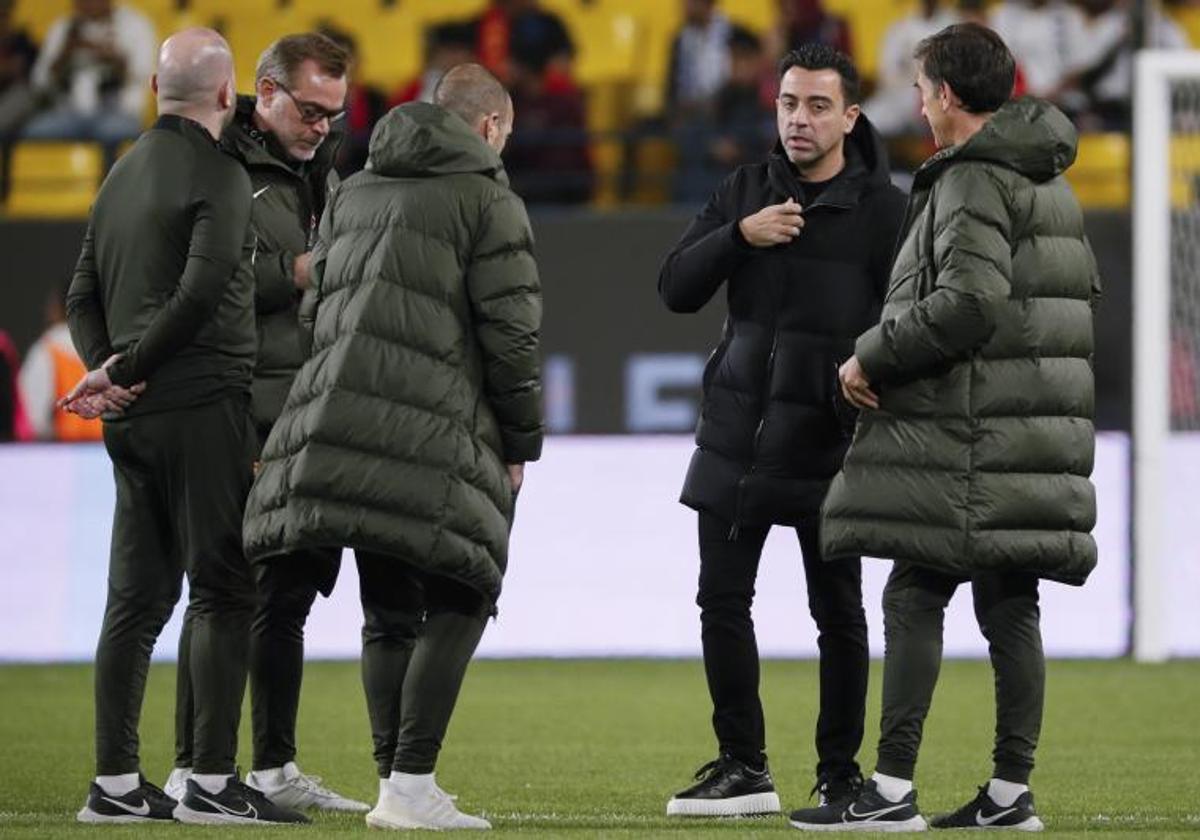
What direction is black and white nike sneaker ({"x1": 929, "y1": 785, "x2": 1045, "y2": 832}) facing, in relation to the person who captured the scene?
facing to the left of the viewer

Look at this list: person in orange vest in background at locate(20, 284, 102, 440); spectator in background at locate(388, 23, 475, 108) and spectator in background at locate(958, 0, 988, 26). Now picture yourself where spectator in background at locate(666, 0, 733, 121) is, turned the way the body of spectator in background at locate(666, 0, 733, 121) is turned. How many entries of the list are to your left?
1

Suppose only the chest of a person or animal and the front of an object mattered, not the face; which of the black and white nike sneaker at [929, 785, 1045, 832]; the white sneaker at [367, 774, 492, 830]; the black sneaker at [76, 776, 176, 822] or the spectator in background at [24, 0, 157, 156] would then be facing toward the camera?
the spectator in background

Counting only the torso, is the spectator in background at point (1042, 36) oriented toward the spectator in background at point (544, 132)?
no

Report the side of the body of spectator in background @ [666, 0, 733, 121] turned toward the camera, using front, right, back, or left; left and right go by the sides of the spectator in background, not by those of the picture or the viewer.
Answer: front

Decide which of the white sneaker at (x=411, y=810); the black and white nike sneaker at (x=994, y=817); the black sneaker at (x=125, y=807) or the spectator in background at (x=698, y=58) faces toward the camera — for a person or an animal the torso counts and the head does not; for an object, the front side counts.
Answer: the spectator in background

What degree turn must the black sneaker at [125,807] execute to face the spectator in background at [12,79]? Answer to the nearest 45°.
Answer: approximately 90° to its left

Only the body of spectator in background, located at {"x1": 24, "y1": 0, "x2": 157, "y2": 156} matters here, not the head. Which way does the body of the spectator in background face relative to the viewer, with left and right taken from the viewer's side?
facing the viewer

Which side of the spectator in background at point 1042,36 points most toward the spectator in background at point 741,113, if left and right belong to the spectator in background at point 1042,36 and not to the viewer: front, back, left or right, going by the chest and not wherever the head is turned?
right

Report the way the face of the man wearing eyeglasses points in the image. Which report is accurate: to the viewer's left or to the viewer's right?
to the viewer's right

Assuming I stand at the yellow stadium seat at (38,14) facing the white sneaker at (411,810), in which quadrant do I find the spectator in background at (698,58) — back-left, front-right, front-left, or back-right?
front-left

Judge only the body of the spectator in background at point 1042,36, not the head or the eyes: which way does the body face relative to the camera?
toward the camera

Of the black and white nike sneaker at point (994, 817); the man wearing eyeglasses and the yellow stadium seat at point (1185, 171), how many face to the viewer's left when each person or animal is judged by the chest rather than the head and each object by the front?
1

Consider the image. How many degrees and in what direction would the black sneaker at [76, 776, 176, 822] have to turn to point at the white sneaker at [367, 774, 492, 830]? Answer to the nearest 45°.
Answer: approximately 45° to its right

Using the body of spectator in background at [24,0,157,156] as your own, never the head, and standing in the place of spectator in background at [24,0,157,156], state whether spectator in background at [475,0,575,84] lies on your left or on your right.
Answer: on your left
